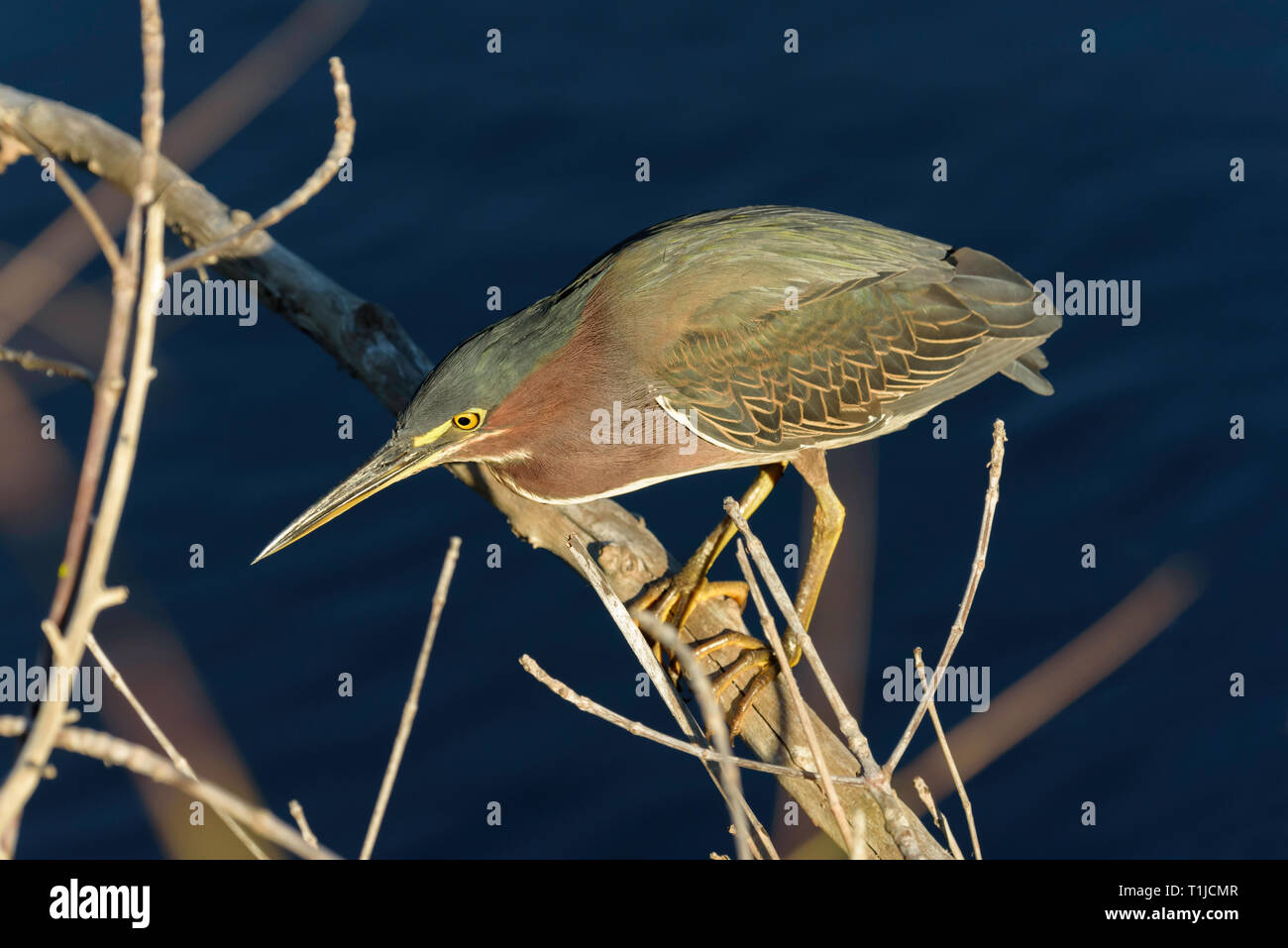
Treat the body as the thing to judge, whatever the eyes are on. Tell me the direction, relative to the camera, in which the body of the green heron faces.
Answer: to the viewer's left

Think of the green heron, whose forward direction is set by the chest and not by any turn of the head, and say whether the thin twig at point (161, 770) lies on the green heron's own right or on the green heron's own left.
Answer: on the green heron's own left
